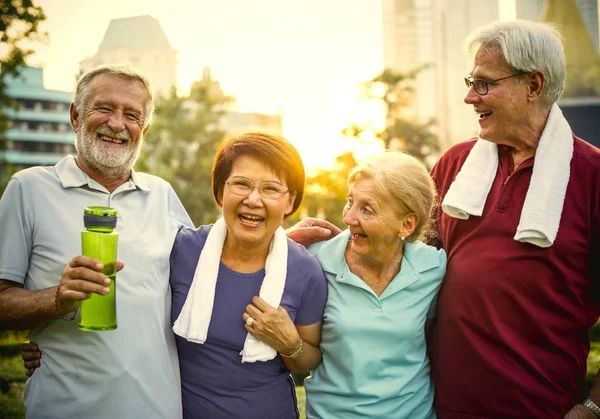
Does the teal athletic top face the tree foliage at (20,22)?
no

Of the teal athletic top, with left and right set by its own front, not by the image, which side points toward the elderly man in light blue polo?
right

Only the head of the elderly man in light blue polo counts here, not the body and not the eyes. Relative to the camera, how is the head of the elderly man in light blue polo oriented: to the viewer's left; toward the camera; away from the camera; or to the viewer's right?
toward the camera

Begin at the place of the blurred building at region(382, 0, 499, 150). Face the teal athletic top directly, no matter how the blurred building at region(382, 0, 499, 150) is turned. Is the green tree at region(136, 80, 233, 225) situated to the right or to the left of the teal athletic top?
right

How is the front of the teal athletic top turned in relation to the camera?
facing the viewer

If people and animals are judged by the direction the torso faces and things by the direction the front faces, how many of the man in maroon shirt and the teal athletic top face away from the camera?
0

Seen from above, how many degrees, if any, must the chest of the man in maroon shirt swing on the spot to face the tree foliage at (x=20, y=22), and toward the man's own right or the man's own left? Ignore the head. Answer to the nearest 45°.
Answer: approximately 90° to the man's own right

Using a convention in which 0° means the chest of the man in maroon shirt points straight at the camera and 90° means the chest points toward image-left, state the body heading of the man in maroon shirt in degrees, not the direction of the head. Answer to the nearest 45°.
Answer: approximately 45°

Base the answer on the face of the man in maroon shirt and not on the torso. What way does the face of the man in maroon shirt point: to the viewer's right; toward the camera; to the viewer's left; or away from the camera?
to the viewer's left

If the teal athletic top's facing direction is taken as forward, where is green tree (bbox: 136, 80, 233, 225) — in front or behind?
behind

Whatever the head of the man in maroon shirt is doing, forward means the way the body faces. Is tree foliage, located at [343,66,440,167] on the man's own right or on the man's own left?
on the man's own right

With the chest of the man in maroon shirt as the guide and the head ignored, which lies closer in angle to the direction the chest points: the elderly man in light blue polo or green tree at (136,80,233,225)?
the elderly man in light blue polo

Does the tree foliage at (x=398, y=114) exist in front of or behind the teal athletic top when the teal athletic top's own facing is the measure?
behind

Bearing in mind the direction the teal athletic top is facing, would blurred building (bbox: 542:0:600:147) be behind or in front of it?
behind

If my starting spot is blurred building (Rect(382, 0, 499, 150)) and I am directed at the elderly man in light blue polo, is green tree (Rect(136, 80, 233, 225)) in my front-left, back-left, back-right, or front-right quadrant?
front-right

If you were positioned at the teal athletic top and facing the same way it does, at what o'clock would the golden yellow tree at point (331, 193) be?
The golden yellow tree is roughly at 6 o'clock from the teal athletic top.
